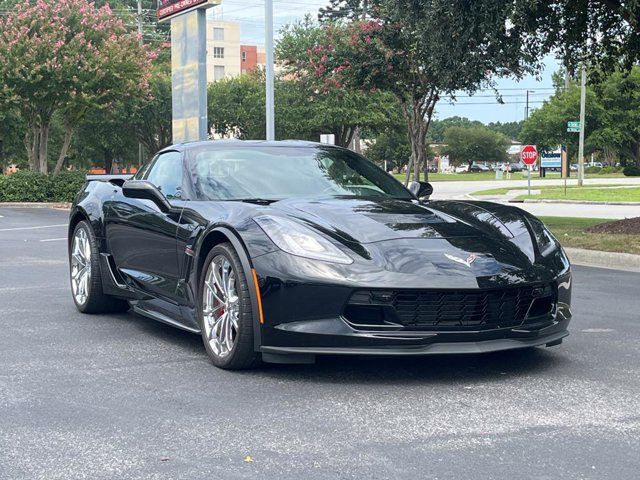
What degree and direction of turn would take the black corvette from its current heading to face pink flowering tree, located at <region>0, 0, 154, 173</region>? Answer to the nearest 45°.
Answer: approximately 135° to its left

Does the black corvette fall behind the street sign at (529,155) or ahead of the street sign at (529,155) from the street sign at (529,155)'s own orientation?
ahead

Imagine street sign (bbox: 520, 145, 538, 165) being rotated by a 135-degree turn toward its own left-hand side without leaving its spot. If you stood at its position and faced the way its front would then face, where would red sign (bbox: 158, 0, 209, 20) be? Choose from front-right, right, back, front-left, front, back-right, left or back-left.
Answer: back

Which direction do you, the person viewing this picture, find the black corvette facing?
facing the viewer and to the right of the viewer

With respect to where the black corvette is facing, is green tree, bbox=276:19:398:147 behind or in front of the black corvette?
behind

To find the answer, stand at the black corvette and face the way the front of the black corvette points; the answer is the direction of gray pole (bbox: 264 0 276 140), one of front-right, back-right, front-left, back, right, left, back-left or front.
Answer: back-left

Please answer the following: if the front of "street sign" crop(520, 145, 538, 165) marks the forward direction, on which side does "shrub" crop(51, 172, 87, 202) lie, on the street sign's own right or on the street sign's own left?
on the street sign's own right

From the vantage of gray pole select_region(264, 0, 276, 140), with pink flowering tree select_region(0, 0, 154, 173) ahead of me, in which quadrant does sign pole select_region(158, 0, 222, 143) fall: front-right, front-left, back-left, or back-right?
front-left

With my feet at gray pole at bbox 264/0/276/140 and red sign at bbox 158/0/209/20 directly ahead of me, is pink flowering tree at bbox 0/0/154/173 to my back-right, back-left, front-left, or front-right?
front-right

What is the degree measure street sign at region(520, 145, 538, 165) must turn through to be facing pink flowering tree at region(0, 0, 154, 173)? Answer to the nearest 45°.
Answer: approximately 90° to its right

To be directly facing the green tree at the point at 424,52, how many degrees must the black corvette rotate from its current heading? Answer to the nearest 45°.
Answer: approximately 135° to its left

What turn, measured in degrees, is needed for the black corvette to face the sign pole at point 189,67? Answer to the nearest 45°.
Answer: approximately 135° to its left

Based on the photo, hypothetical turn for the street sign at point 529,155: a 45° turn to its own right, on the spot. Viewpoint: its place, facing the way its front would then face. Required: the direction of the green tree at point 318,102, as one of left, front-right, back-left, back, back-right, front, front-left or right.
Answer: right

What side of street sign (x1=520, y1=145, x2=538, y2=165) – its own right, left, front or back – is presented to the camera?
front

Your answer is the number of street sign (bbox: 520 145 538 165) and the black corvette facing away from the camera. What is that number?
0

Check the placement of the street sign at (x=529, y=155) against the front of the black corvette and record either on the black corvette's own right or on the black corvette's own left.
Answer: on the black corvette's own left

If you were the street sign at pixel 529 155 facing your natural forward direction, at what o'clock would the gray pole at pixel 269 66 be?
The gray pole is roughly at 1 o'clock from the street sign.
